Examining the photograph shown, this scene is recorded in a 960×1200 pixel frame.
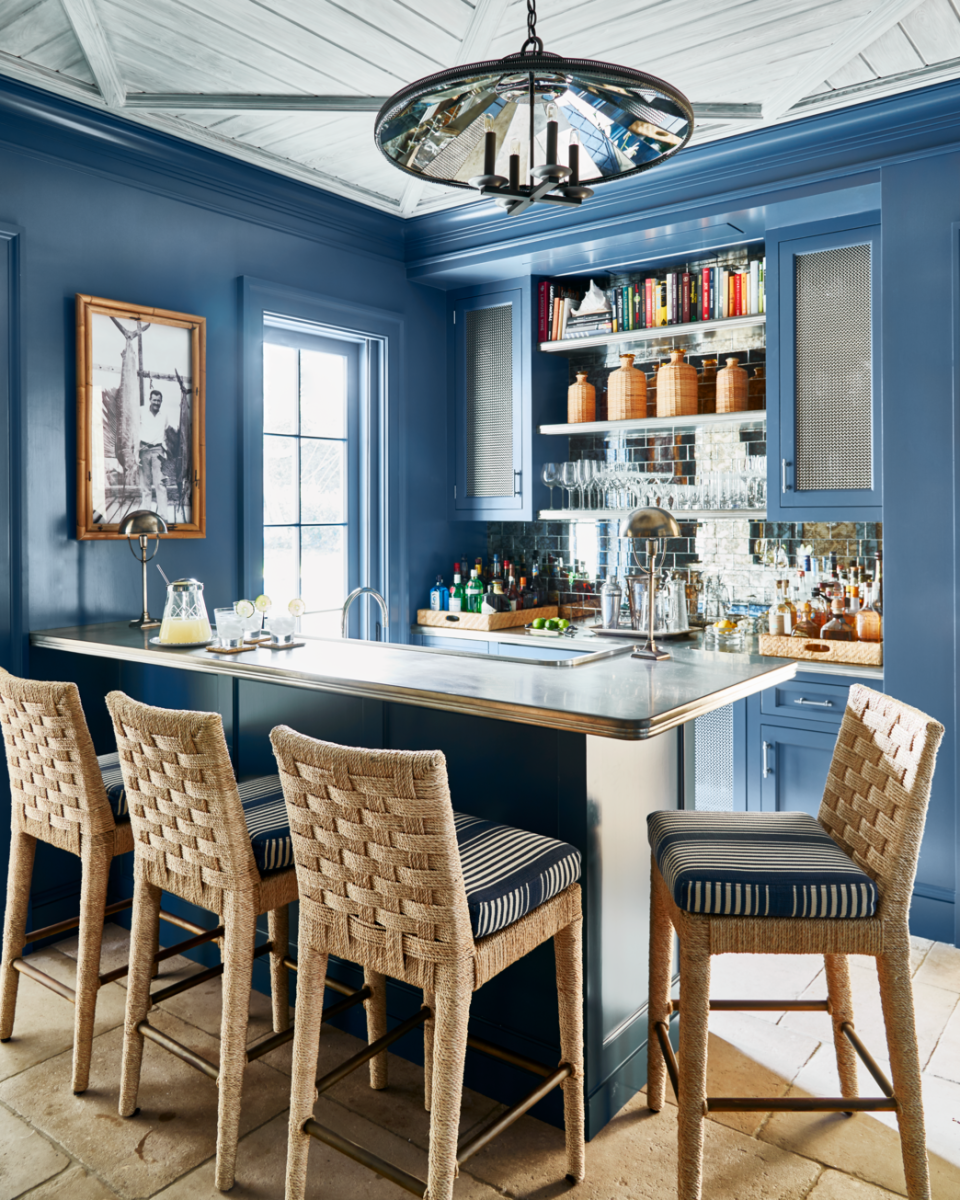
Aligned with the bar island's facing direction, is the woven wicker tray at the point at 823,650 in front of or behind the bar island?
behind

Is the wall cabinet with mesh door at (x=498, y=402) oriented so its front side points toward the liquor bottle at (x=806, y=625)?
no

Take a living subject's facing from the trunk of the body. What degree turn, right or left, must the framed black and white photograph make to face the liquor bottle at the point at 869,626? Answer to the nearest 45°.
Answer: approximately 45° to its left

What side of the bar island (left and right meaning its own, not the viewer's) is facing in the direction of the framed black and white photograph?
right

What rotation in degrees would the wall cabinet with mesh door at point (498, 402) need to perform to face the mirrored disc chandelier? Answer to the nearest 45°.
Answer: approximately 45° to its left

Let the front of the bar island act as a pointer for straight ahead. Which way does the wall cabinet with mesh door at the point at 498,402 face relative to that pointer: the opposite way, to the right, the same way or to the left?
the same way

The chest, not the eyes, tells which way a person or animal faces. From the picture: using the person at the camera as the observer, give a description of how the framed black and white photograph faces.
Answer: facing the viewer and to the right of the viewer

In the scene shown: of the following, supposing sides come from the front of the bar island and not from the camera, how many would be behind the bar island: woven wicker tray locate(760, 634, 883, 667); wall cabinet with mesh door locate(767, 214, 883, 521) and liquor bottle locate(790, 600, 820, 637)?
3

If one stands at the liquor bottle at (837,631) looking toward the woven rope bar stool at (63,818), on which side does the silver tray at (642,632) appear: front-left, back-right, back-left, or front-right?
front-right

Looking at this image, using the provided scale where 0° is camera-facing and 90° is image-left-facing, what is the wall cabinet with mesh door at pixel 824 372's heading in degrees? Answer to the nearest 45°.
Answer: approximately 45°

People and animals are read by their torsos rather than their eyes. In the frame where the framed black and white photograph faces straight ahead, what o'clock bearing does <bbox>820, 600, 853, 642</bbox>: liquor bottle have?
The liquor bottle is roughly at 11 o'clock from the framed black and white photograph.

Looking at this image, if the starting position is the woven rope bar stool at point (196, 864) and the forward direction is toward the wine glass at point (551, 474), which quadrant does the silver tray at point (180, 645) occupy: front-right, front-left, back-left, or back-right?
front-left

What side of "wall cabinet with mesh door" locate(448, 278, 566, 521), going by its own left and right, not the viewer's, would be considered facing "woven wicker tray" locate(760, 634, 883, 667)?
left

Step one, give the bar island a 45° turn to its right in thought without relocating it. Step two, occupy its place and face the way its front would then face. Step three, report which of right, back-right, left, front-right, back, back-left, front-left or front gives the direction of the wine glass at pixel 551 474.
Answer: right

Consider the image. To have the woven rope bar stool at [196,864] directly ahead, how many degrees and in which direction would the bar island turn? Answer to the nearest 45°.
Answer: approximately 45° to its right

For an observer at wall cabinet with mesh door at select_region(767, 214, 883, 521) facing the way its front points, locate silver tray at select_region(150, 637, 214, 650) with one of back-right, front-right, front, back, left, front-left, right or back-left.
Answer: front

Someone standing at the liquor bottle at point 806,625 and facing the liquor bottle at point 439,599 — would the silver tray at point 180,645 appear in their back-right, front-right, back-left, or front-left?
front-left

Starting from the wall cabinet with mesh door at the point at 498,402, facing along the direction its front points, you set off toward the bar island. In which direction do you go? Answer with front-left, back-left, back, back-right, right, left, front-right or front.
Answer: front-left

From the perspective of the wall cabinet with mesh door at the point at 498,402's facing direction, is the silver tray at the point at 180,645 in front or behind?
in front

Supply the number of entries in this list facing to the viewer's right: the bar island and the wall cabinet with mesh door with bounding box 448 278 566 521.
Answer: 0

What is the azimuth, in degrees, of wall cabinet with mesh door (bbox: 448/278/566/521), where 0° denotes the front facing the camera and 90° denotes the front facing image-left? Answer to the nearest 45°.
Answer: approximately 45°

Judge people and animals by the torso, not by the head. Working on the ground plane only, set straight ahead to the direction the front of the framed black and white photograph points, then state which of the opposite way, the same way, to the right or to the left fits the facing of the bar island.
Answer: to the right

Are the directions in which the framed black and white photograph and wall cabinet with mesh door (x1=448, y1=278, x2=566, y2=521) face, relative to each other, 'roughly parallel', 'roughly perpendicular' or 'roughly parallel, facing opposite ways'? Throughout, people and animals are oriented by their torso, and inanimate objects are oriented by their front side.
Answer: roughly perpendicular

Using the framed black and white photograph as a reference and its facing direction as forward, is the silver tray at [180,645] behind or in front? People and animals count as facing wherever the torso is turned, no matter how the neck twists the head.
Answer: in front

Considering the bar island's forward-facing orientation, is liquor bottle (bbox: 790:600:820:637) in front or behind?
behind
